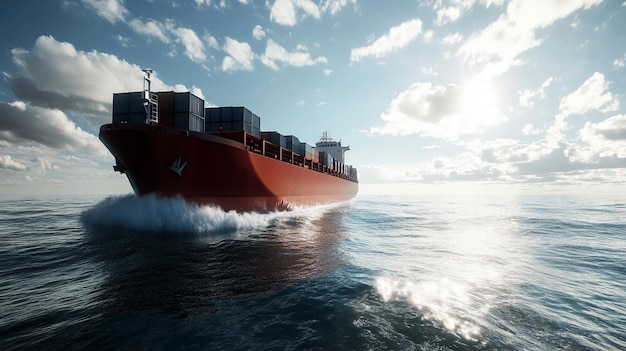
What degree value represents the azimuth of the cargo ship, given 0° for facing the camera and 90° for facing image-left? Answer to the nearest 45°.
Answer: approximately 45°
